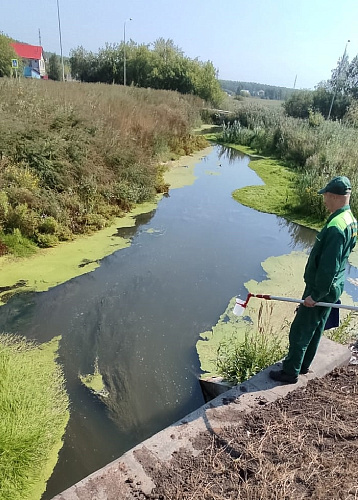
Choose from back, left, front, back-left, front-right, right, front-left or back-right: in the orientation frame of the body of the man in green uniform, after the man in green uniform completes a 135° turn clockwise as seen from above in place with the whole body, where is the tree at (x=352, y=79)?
front-left

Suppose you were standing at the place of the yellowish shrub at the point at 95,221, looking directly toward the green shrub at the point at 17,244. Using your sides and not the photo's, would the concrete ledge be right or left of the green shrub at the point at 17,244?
left

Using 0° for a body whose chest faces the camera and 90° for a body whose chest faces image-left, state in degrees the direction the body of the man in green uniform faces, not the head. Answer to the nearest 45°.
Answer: approximately 90°

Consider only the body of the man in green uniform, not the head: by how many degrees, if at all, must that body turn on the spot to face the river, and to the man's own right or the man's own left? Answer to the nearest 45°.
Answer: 0° — they already face it

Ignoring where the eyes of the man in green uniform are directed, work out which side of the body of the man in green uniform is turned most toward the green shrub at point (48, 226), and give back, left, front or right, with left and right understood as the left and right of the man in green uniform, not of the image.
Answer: front

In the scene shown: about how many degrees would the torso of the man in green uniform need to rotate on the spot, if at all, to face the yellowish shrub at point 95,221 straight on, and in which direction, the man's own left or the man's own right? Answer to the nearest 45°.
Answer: approximately 45° to the man's own right

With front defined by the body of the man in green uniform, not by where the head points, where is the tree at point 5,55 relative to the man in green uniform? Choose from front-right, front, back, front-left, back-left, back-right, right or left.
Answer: front-right

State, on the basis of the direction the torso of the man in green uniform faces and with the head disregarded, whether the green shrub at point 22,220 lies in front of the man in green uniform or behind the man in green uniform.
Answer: in front
